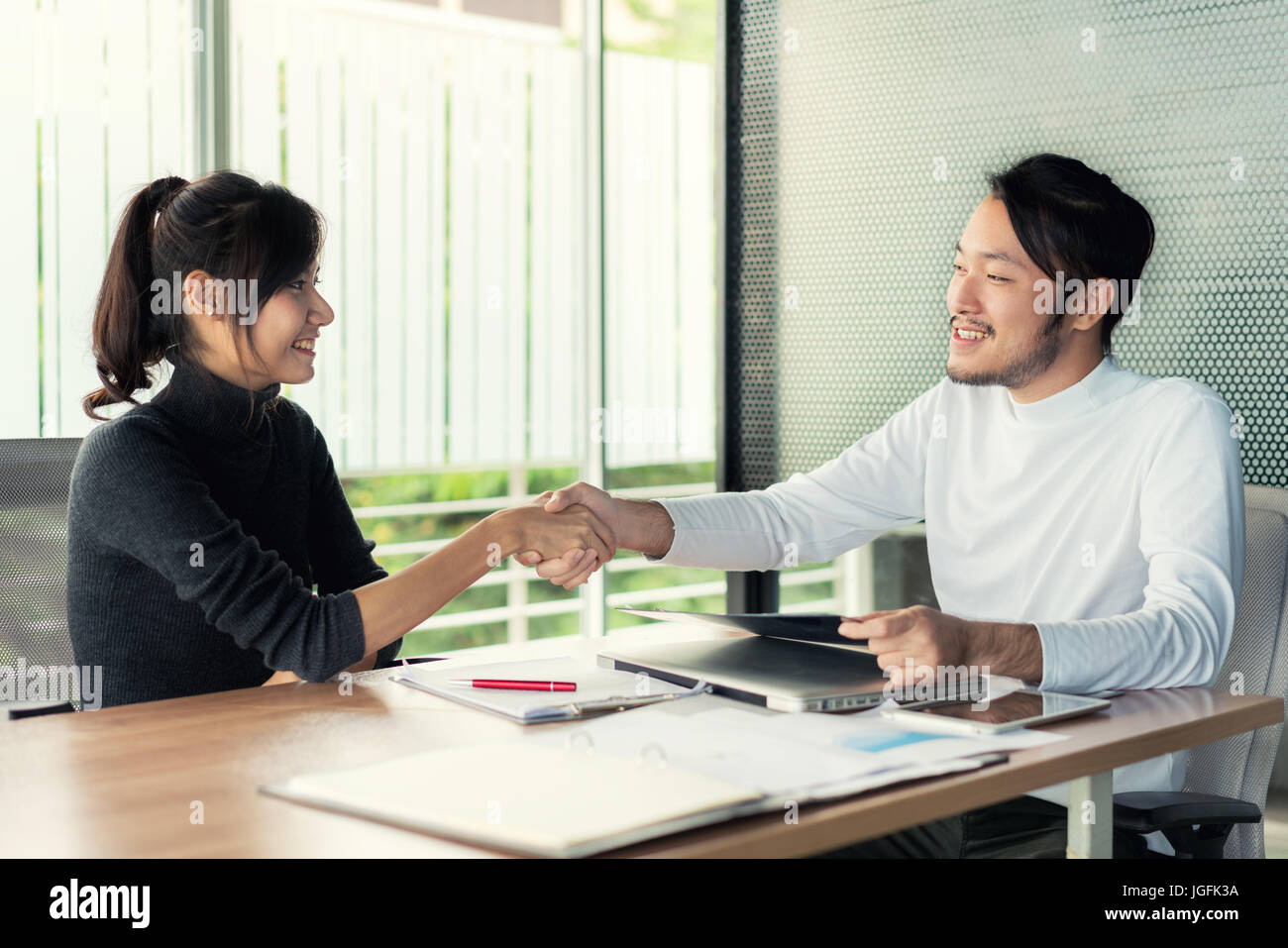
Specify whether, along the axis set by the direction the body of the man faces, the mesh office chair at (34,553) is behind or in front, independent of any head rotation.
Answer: in front

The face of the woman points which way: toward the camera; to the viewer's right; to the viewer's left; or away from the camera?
to the viewer's right

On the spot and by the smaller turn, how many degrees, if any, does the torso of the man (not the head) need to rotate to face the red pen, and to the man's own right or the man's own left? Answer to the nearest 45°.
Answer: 0° — they already face it

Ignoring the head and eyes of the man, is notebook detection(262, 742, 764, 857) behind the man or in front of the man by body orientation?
in front

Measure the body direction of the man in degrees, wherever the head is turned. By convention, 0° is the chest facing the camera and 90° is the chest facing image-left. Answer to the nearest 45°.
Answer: approximately 45°

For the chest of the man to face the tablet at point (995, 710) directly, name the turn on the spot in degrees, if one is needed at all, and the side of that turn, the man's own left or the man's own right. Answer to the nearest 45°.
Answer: approximately 45° to the man's own left

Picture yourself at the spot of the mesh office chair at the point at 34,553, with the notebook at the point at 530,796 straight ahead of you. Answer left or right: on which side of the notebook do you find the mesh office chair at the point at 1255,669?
left
